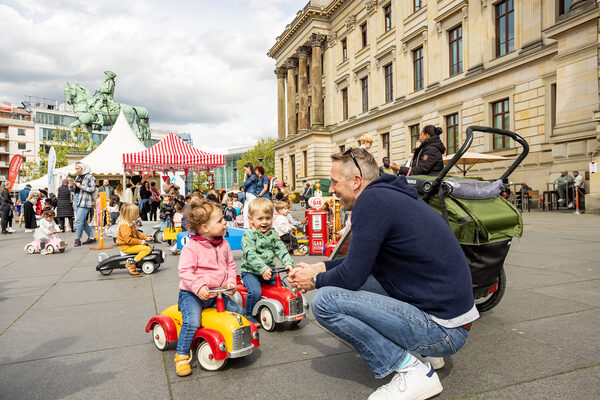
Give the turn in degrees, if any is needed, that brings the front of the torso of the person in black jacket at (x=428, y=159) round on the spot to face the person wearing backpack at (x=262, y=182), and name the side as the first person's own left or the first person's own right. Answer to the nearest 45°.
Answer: approximately 45° to the first person's own right

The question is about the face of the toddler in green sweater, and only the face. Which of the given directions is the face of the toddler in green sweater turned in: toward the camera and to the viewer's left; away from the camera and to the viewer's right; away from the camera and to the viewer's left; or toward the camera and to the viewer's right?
toward the camera and to the viewer's right

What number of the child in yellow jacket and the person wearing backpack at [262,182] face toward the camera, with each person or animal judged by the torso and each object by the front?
0

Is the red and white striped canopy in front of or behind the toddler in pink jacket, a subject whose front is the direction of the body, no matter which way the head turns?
behind

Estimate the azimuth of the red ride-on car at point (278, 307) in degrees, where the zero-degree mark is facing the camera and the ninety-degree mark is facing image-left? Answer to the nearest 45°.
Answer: approximately 315°

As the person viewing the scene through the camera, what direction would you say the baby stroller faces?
facing away from the viewer and to the left of the viewer
